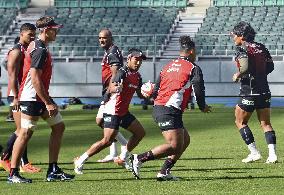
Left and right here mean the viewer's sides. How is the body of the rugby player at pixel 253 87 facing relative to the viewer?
facing away from the viewer and to the left of the viewer

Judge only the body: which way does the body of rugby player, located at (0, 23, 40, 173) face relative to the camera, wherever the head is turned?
to the viewer's right

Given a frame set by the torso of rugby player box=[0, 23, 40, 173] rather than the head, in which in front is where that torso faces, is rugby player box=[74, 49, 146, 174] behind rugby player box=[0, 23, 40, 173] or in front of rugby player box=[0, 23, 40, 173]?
in front

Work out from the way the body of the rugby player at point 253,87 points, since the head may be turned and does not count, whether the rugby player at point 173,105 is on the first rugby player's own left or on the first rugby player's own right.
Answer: on the first rugby player's own left

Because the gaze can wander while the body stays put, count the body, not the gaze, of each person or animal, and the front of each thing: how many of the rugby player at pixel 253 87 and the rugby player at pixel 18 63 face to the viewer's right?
1

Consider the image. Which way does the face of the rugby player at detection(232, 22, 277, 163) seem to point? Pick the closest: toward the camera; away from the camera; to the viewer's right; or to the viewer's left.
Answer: to the viewer's left

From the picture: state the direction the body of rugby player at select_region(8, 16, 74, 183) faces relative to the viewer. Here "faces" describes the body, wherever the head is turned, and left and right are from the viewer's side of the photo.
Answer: facing to the right of the viewer

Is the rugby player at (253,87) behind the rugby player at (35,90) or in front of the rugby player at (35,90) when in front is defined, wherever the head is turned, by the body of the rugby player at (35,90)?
in front
